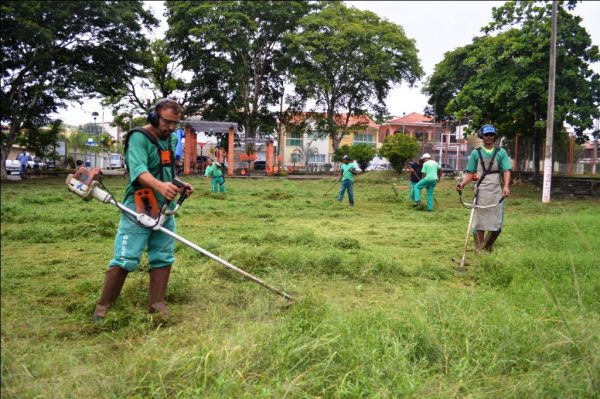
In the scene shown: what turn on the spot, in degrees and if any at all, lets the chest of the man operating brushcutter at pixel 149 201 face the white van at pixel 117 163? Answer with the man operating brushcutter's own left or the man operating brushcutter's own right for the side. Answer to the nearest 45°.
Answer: approximately 135° to the man operating brushcutter's own left

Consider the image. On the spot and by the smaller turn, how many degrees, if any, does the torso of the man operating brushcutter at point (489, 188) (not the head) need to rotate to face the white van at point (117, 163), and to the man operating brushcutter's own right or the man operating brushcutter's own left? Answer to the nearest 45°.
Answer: approximately 135° to the man operating brushcutter's own right

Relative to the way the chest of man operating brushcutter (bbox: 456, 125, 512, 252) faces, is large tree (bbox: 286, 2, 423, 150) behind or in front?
behind

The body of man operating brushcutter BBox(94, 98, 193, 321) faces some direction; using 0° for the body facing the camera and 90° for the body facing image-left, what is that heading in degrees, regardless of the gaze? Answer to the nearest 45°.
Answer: approximately 315°

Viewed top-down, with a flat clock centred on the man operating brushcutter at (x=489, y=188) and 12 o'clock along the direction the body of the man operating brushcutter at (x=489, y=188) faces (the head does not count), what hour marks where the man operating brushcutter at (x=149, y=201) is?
the man operating brushcutter at (x=149, y=201) is roughly at 1 o'clock from the man operating brushcutter at (x=489, y=188).

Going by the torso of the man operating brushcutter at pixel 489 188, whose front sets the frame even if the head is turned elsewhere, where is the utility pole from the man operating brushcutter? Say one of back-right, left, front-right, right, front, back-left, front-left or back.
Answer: back

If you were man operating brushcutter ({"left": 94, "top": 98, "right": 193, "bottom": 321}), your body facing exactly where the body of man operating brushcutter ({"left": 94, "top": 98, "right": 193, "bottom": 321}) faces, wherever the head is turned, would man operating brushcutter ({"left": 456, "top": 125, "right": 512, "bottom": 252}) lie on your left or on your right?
on your left

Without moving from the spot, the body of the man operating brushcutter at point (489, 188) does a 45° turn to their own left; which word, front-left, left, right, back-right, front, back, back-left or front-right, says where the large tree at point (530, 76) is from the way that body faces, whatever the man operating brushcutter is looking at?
back-left

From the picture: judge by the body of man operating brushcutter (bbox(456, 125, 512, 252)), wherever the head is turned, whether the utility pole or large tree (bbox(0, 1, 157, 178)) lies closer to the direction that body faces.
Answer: the large tree

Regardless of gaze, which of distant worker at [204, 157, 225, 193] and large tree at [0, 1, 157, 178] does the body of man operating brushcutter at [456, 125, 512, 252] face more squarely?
the large tree

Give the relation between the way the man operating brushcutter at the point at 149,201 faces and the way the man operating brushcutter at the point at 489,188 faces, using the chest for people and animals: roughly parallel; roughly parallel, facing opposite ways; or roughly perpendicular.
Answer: roughly perpendicular
